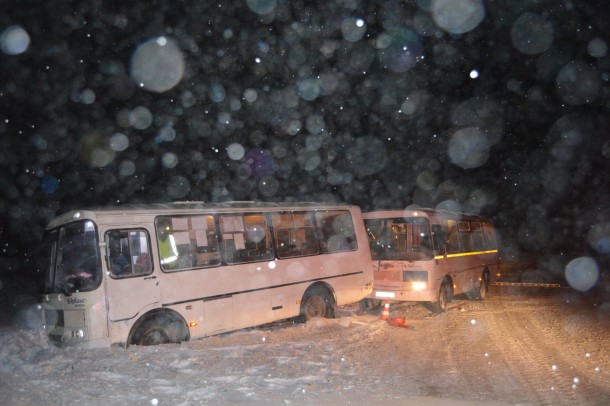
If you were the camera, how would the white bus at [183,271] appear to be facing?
facing the viewer and to the left of the viewer

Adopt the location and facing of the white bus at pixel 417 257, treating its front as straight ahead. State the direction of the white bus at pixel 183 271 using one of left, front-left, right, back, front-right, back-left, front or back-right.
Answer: front

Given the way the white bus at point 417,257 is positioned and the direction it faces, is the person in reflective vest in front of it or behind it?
in front

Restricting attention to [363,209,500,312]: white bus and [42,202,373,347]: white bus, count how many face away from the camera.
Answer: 0

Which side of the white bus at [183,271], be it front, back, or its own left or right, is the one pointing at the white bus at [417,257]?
back
